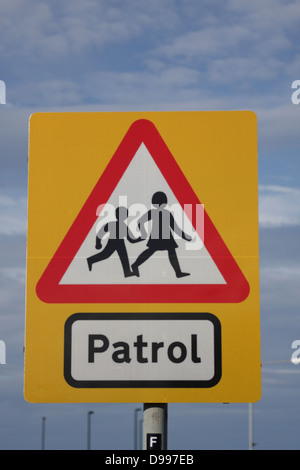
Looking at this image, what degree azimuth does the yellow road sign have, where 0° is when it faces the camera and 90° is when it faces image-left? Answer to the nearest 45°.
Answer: approximately 0°
